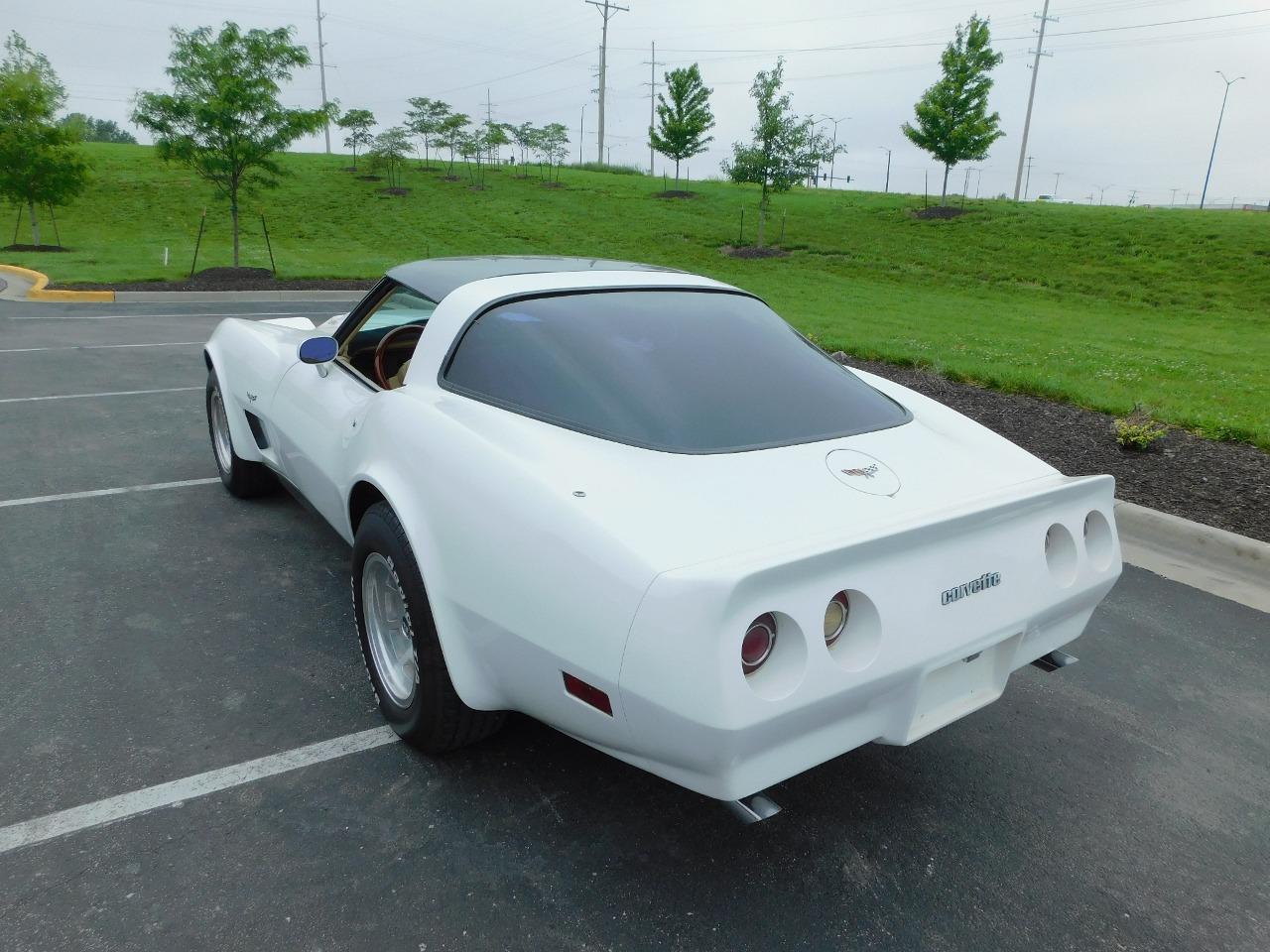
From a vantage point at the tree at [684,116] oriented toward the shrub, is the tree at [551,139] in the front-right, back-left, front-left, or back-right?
back-right

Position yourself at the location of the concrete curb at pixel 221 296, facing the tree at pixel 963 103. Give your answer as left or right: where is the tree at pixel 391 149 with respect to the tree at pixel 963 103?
left

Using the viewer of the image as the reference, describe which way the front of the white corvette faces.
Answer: facing away from the viewer and to the left of the viewer

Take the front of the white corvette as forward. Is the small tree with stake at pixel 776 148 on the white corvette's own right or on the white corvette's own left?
on the white corvette's own right

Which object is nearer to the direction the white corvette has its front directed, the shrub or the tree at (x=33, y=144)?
the tree

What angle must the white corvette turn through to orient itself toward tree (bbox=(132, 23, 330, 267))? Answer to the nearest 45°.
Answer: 0° — it already faces it

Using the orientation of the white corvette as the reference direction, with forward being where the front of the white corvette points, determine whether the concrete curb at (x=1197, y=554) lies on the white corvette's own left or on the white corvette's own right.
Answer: on the white corvette's own right

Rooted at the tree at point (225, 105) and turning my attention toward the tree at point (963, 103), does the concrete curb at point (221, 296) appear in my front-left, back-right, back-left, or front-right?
back-right

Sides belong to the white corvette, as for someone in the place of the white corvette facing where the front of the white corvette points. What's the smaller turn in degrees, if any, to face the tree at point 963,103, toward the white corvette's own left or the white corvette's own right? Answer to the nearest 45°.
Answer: approximately 45° to the white corvette's own right

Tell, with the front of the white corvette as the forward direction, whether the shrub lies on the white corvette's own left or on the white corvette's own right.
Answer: on the white corvette's own right
